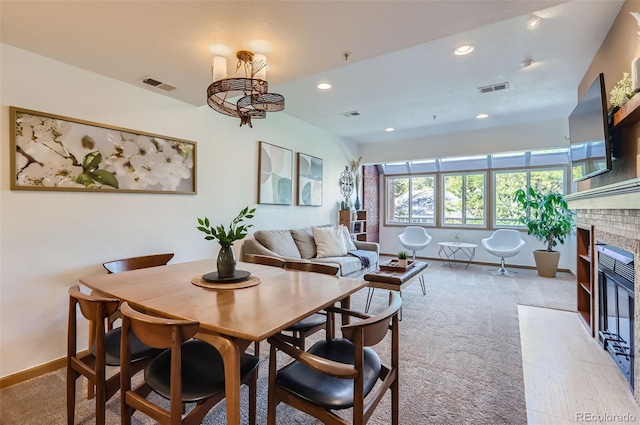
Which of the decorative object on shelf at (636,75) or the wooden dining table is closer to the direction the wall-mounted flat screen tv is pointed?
the wooden dining table

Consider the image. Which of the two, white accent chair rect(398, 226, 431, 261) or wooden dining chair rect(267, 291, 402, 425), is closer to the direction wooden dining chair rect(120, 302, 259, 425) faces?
the white accent chair

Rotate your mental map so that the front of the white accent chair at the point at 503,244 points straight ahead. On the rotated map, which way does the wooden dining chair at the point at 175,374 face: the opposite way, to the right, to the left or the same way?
the opposite way

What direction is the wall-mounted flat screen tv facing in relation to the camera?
to the viewer's left

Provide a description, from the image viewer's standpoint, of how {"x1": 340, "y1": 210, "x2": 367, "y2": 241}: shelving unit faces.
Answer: facing the viewer and to the right of the viewer

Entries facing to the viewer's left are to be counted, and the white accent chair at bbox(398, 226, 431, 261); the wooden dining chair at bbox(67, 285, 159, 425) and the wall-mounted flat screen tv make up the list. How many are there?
1

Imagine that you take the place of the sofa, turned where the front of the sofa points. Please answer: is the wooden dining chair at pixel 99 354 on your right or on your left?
on your right

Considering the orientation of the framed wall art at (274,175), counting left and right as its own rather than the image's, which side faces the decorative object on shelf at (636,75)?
front

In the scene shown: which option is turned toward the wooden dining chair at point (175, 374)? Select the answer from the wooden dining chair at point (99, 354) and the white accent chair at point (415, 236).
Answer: the white accent chair

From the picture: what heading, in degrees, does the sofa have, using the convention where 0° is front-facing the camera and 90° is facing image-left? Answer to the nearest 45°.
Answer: approximately 315°

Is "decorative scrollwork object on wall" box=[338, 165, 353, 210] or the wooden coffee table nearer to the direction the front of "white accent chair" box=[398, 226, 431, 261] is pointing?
the wooden coffee table

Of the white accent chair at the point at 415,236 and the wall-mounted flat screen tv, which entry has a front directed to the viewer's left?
the wall-mounted flat screen tv

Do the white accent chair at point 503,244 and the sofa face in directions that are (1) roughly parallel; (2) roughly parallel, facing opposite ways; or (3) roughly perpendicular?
roughly perpendicular

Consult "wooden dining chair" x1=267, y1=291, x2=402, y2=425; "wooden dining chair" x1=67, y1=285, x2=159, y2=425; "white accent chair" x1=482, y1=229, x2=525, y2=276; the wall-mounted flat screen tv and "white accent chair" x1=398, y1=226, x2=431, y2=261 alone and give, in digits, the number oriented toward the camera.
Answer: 2

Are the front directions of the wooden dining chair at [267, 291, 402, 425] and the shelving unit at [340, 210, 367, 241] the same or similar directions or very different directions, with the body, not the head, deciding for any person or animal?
very different directions

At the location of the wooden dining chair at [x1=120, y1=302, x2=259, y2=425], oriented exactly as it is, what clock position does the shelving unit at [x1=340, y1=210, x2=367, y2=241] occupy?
The shelving unit is roughly at 12 o'clock from the wooden dining chair.

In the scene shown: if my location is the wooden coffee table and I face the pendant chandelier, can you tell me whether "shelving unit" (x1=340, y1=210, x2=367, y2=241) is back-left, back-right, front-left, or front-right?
back-right

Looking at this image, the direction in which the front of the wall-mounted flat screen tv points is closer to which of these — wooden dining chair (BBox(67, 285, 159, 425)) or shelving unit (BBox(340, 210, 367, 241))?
the shelving unit
